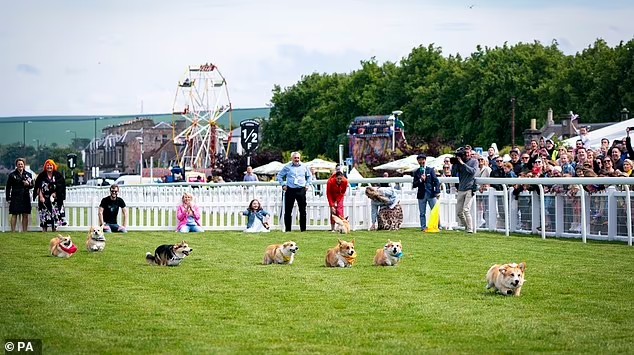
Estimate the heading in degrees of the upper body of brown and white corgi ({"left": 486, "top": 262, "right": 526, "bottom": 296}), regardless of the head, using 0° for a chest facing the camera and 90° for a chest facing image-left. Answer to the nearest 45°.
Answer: approximately 315°

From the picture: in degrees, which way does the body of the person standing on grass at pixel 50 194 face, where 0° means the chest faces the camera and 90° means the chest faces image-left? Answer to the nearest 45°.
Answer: approximately 0°

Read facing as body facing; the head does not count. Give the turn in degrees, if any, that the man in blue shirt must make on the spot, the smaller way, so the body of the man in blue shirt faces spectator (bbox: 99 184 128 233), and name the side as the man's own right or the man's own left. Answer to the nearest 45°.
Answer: approximately 90° to the man's own right

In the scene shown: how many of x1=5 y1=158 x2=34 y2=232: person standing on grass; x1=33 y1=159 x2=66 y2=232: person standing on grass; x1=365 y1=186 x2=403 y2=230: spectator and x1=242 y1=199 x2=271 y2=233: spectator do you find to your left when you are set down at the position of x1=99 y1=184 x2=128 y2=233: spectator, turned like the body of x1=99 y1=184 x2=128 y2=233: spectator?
2

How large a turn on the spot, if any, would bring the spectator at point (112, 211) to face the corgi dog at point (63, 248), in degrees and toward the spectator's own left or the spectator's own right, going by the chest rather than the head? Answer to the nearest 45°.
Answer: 0° — they already face it

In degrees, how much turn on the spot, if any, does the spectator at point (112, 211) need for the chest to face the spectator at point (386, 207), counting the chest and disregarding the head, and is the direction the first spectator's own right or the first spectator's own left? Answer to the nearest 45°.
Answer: approximately 90° to the first spectator's own left
